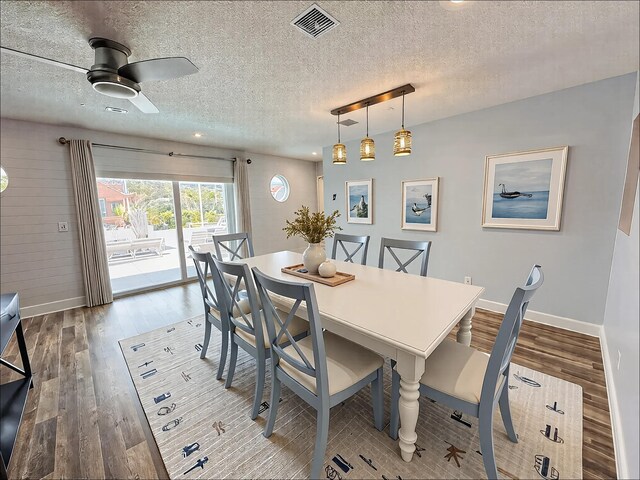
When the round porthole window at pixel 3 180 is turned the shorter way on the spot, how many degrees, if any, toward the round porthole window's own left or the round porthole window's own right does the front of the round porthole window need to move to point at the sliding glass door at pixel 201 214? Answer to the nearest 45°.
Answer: approximately 90° to the round porthole window's own left

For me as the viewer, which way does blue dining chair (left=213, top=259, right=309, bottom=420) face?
facing away from the viewer and to the right of the viewer

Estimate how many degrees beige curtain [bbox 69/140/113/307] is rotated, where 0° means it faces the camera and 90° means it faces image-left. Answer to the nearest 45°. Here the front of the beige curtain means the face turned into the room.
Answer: approximately 0°

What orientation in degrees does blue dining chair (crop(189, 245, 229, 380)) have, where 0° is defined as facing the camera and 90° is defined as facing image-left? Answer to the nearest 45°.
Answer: approximately 225°

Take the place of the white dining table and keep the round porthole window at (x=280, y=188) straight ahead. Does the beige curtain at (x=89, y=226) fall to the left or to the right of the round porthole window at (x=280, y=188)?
left

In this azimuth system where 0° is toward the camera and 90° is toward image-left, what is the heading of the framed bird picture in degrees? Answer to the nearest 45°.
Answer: approximately 45°

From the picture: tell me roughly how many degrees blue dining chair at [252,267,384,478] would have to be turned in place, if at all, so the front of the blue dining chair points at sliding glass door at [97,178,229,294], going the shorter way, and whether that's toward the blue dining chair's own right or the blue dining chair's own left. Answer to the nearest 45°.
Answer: approximately 90° to the blue dining chair's own left
